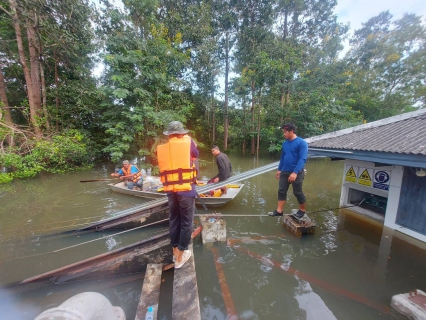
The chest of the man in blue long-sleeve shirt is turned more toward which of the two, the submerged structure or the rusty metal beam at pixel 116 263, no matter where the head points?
the rusty metal beam

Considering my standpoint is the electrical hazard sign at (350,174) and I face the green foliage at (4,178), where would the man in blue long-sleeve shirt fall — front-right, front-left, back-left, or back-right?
front-left

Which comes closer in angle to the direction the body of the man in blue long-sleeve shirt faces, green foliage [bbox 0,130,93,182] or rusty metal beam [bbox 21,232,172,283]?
the rusty metal beam

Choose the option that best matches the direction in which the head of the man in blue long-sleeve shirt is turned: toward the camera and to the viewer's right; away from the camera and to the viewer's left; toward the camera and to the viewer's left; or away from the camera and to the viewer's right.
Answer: toward the camera and to the viewer's left

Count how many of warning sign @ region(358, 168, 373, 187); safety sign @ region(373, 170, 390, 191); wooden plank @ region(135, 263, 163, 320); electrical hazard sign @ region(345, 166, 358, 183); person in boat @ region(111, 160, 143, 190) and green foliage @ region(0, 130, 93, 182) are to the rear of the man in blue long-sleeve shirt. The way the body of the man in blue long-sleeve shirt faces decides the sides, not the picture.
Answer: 3

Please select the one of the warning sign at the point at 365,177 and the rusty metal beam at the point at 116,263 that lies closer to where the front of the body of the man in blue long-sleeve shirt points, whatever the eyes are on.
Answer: the rusty metal beam

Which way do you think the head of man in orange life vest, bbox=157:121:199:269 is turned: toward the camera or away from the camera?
away from the camera

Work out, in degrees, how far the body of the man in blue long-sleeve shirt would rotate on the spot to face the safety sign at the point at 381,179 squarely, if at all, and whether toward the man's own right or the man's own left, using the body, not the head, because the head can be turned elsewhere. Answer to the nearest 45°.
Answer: approximately 180°

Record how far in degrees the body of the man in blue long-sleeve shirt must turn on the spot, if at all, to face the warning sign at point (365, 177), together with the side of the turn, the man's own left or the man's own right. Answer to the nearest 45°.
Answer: approximately 180°

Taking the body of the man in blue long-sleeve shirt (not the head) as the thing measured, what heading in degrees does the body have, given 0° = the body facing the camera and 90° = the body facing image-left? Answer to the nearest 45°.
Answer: approximately 45°

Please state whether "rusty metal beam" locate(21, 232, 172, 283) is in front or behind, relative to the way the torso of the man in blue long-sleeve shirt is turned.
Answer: in front

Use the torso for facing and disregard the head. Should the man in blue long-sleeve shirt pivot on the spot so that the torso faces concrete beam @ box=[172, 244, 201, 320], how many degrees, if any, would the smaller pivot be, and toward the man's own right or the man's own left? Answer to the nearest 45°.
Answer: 0° — they already face it

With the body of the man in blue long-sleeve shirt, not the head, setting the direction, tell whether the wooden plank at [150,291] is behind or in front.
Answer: in front
